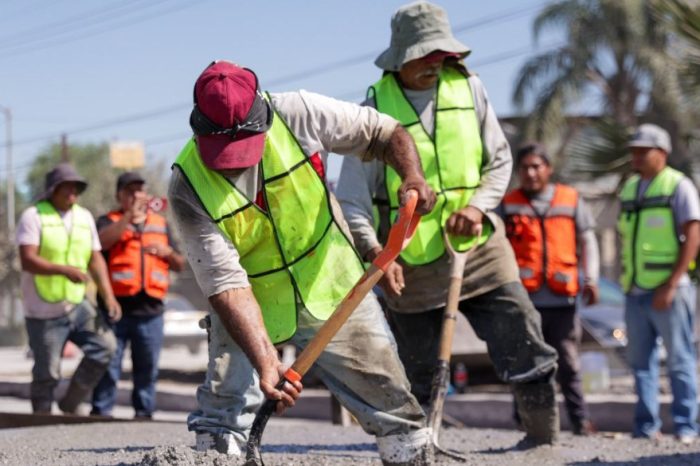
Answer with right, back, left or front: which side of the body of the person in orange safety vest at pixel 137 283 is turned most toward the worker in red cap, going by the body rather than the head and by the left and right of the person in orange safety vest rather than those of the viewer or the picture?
front

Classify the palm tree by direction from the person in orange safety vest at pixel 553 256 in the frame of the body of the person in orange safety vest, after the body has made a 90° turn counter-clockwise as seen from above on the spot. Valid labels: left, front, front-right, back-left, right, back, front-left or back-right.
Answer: left

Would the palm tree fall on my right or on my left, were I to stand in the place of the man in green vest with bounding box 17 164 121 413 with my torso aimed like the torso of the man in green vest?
on my left

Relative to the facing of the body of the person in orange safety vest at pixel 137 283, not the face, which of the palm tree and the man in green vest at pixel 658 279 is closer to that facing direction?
the man in green vest

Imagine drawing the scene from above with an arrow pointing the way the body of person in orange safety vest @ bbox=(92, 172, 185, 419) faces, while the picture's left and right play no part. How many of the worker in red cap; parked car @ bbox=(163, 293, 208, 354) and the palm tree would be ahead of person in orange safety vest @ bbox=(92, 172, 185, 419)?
1

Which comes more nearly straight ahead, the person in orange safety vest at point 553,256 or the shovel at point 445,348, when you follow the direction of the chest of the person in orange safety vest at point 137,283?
the shovel

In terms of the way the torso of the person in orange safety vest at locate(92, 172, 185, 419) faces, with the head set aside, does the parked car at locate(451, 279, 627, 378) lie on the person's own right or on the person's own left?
on the person's own left

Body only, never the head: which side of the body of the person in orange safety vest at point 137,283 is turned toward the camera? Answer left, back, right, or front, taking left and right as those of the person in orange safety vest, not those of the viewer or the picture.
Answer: front

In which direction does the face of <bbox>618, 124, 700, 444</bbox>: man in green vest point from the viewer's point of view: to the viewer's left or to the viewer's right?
to the viewer's left

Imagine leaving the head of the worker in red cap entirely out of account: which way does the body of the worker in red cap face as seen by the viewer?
toward the camera

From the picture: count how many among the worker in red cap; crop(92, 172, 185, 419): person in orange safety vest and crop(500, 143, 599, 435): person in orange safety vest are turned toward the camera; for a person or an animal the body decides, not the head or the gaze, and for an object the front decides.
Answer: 3

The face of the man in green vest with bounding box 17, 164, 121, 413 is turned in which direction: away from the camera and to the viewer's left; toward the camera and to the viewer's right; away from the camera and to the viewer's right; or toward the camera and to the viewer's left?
toward the camera and to the viewer's right

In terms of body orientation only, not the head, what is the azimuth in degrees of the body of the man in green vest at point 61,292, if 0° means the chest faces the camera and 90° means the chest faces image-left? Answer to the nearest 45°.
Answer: approximately 315°

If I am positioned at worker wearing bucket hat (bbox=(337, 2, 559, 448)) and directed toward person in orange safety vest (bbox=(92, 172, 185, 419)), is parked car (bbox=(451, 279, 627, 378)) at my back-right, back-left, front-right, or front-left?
front-right
